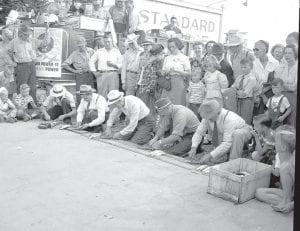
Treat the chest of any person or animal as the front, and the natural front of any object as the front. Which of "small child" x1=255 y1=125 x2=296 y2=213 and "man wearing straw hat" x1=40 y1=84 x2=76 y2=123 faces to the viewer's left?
the small child

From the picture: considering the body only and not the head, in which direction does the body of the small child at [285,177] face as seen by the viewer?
to the viewer's left

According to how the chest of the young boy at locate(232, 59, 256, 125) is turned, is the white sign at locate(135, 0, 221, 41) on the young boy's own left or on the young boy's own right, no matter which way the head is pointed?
on the young boy's own right

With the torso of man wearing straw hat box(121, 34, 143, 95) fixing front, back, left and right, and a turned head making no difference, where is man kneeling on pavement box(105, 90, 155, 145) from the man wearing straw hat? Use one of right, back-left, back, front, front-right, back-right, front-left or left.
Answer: front-left

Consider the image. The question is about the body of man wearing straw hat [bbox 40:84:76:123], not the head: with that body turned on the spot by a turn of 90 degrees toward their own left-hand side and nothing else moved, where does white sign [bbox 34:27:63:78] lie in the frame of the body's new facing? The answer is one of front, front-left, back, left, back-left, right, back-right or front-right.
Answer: left

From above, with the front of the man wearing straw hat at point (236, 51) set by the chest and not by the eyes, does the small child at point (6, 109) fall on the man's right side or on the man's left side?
on the man's right side

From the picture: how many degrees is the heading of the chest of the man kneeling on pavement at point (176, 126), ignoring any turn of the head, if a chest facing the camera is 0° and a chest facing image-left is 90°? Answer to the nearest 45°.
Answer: approximately 45°

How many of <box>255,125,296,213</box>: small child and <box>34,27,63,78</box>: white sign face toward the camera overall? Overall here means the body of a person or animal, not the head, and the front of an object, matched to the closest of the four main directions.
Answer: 1

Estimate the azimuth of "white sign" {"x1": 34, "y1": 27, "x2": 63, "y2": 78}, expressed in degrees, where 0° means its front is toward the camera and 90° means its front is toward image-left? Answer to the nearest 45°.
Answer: approximately 0°

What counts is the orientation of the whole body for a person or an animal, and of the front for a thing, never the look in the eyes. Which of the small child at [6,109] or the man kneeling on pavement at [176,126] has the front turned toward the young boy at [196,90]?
the small child

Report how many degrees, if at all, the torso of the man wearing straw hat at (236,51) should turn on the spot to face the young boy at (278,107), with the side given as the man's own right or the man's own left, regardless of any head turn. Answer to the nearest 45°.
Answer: approximately 90° to the man's own left
